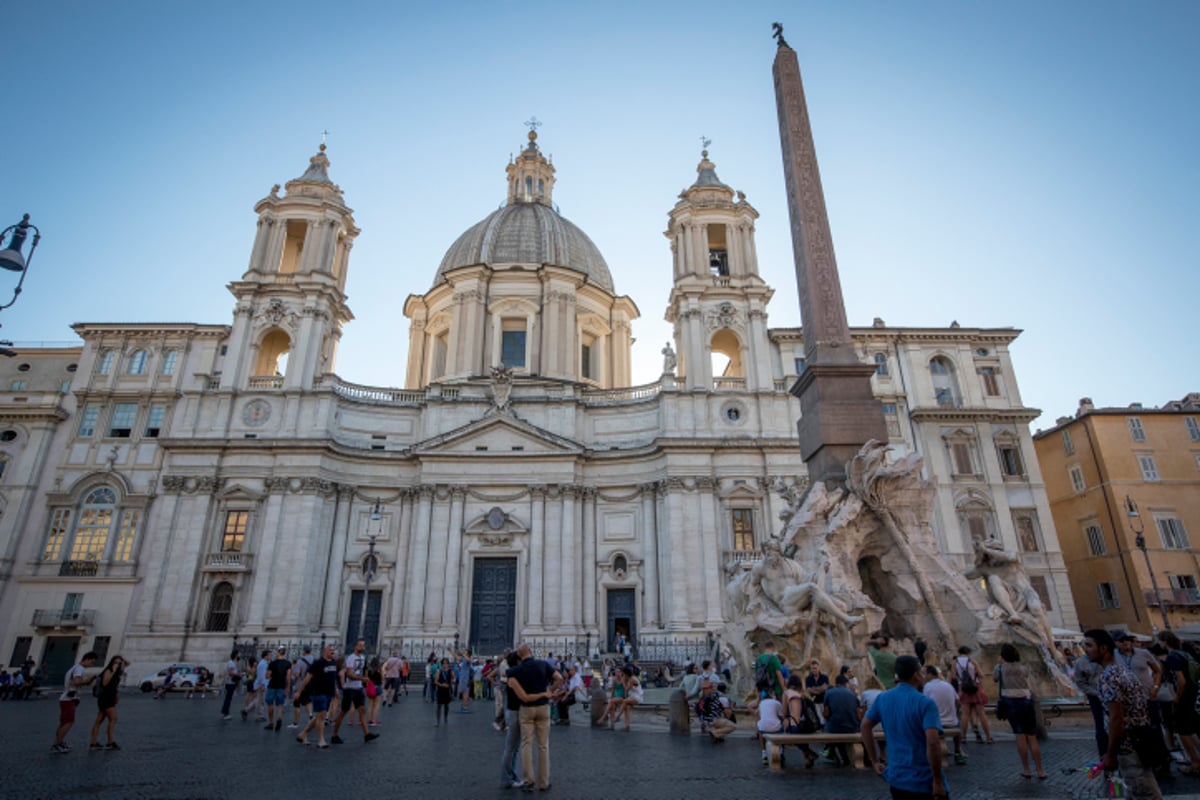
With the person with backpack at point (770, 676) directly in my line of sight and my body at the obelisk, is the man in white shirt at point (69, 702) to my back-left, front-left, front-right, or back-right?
front-right

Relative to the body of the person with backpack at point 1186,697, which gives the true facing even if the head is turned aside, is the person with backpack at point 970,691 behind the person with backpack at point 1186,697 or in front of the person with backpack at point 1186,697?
in front

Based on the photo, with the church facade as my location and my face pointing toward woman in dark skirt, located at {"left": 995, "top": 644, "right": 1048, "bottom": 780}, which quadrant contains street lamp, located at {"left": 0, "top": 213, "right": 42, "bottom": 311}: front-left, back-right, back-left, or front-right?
front-right

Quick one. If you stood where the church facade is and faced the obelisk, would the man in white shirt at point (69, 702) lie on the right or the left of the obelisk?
right

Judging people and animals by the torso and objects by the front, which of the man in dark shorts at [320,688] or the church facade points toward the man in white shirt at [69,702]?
the church facade

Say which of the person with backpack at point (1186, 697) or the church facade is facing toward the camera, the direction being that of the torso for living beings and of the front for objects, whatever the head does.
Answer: the church facade

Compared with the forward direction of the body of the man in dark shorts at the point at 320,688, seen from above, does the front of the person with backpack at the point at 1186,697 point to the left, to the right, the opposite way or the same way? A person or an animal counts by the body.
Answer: the opposite way

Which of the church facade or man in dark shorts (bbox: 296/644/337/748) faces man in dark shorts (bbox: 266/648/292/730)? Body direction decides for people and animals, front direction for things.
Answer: the church facade

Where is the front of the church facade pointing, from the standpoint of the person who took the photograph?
facing the viewer

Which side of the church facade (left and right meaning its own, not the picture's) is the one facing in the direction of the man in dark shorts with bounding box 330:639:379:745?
front

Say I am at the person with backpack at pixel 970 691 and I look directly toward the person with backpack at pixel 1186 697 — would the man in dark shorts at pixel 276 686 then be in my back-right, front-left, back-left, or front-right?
back-right

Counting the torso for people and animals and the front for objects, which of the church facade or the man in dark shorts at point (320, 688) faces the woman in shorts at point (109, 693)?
the church facade
